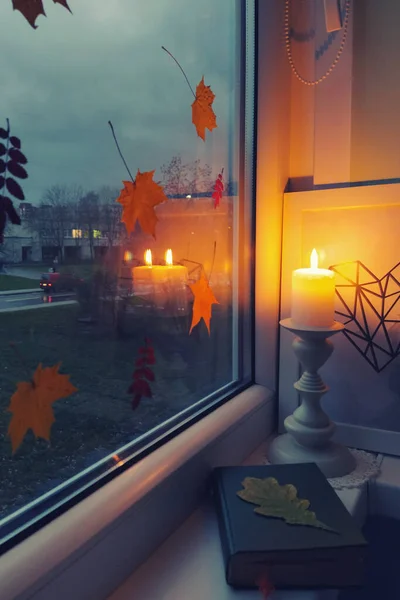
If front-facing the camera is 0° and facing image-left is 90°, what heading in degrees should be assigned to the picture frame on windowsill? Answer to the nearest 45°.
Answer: approximately 45°

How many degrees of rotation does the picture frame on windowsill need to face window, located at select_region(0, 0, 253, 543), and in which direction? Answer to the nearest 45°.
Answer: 0° — it already faces it
